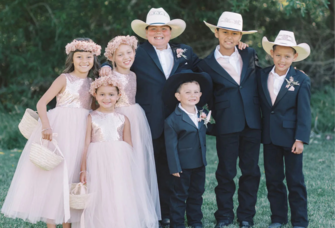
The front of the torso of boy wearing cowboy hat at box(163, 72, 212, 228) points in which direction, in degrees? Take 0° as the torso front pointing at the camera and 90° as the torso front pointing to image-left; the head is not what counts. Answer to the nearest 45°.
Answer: approximately 315°

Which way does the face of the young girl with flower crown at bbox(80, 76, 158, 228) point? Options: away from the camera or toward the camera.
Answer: toward the camera

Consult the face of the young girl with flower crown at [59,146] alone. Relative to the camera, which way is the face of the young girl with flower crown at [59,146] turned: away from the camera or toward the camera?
toward the camera

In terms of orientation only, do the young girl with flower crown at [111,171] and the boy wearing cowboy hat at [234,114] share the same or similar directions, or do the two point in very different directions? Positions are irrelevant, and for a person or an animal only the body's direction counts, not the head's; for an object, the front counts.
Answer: same or similar directions

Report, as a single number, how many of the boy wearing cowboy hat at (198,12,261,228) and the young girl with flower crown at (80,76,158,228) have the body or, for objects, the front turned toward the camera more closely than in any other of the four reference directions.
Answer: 2

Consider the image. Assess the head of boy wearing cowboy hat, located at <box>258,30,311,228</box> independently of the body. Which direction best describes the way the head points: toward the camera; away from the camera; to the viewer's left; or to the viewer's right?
toward the camera

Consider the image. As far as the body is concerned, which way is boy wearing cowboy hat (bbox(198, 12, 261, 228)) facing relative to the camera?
toward the camera

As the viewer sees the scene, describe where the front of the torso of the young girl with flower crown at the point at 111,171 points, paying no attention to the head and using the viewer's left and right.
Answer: facing the viewer

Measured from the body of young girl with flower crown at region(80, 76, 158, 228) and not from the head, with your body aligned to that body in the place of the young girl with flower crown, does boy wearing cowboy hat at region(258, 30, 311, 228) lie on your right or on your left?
on your left
